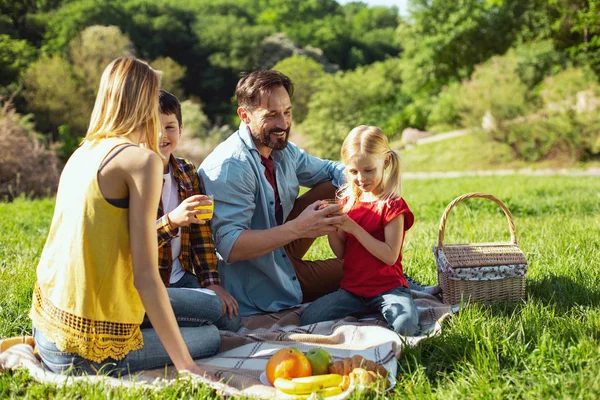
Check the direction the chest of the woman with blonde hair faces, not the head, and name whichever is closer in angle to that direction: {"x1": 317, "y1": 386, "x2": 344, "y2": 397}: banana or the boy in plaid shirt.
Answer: the boy in plaid shirt

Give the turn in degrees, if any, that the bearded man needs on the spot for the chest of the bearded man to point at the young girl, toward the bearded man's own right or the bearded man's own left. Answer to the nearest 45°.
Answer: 0° — they already face them

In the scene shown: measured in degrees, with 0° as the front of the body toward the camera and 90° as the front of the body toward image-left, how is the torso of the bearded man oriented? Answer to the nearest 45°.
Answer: approximately 315°

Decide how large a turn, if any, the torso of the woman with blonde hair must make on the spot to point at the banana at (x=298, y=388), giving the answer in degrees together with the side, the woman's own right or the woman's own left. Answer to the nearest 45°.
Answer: approximately 90° to the woman's own right

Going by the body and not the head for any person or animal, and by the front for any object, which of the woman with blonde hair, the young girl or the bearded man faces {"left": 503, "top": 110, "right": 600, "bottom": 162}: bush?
the woman with blonde hair

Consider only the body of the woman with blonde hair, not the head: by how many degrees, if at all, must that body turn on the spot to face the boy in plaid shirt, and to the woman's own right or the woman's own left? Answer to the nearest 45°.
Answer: approximately 45° to the woman's own left

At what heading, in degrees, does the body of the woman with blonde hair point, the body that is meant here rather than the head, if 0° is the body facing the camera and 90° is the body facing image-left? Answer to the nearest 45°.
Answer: approximately 225°

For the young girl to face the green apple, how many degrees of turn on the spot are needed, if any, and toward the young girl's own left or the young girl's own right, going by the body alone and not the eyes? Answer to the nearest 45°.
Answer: approximately 45° to the young girl's own left

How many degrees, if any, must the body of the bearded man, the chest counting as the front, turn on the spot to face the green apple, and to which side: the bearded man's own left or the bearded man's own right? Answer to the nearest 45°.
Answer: approximately 45° to the bearded man's own right

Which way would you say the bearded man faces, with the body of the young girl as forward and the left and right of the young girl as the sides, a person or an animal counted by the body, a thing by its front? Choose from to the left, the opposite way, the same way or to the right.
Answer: to the left

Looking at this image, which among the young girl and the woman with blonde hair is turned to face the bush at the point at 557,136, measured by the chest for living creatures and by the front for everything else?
the woman with blonde hair

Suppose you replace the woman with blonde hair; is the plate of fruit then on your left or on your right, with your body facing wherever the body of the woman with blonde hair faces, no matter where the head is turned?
on your right
